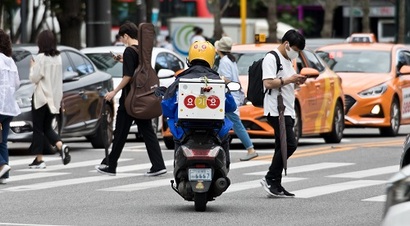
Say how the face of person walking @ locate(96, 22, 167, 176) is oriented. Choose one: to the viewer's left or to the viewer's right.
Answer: to the viewer's left

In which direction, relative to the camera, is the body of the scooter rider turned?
away from the camera

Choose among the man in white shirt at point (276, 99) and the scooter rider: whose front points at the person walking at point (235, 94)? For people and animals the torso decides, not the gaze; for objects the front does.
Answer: the scooter rider

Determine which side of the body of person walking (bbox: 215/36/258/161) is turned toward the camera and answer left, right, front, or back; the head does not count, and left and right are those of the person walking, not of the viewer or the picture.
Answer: left

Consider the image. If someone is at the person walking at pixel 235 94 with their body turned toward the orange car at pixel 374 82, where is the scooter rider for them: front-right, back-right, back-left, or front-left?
back-right

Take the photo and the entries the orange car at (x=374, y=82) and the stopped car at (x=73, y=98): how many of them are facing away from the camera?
0

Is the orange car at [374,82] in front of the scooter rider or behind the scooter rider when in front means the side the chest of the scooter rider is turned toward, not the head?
in front

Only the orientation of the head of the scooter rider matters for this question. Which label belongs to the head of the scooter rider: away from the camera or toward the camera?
away from the camera

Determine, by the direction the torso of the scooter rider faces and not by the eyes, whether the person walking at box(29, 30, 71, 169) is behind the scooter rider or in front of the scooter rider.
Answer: in front

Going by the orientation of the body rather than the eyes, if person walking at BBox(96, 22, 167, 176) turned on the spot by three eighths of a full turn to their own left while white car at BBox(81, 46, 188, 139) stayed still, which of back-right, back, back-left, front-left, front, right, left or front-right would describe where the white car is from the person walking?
back-left

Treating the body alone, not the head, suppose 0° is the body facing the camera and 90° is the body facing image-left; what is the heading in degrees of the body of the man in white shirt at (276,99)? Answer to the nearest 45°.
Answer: approximately 270°

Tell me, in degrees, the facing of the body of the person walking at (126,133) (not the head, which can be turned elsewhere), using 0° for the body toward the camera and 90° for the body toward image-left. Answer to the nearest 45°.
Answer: approximately 90°
